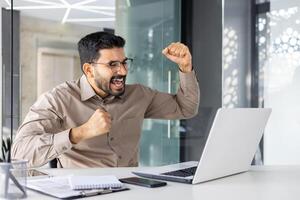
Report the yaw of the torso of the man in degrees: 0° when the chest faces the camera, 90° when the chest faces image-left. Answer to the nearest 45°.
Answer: approximately 315°

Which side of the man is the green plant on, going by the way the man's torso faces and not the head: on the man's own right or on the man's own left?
on the man's own right

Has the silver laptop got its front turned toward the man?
yes

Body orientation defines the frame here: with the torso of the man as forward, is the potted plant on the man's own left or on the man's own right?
on the man's own right

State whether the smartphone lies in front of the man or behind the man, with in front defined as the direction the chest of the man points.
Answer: in front

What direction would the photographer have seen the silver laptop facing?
facing away from the viewer and to the left of the viewer

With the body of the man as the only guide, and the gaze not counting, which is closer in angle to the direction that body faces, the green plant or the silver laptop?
the silver laptop

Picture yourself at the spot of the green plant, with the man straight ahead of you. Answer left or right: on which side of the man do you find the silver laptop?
right

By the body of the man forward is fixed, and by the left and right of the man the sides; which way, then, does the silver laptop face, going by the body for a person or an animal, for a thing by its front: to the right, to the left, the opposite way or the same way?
the opposite way
